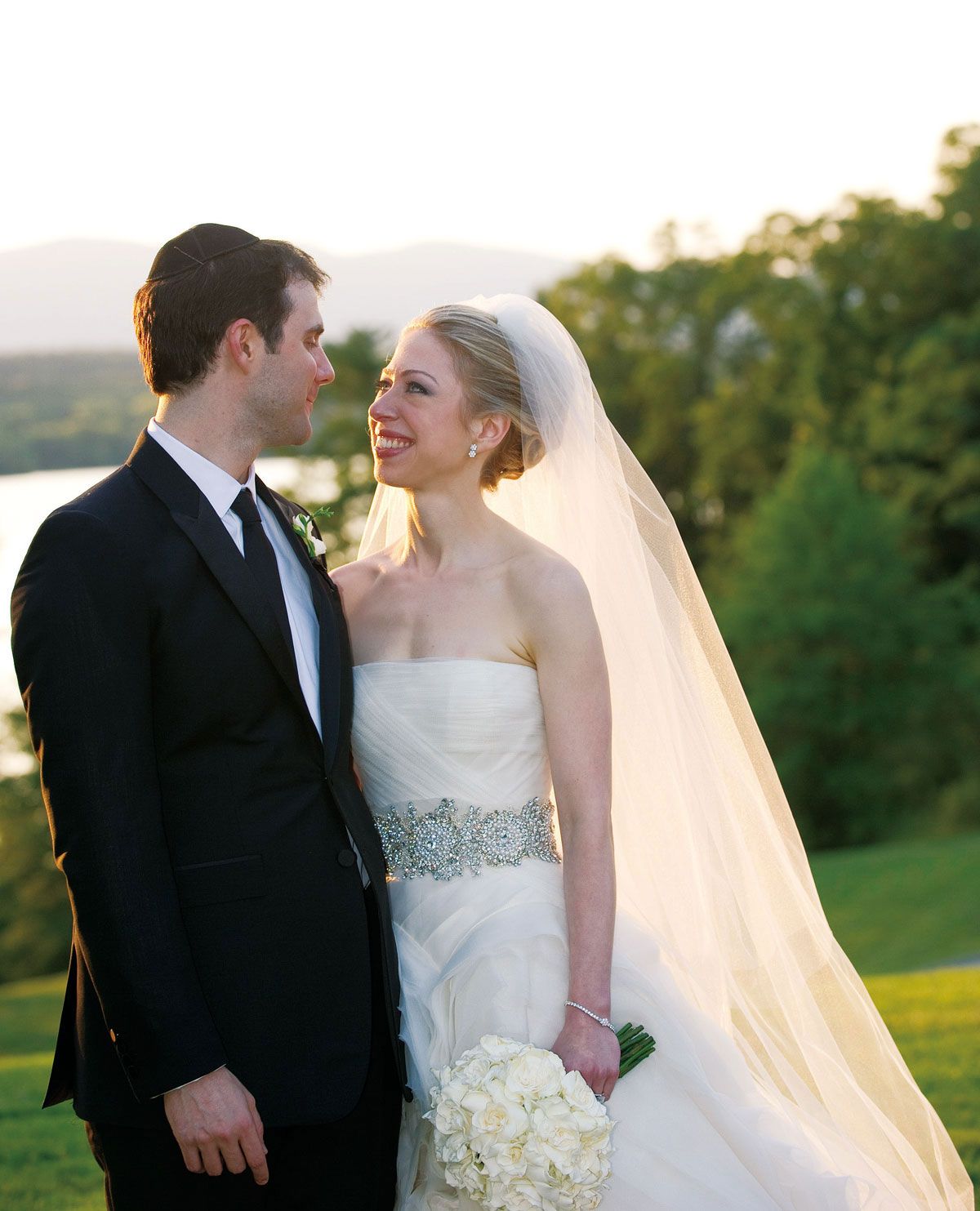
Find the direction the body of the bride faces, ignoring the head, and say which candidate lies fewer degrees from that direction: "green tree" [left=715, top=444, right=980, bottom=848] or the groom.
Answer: the groom

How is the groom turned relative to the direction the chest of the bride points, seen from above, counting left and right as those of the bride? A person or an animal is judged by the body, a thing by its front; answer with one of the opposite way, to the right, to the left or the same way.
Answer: to the left

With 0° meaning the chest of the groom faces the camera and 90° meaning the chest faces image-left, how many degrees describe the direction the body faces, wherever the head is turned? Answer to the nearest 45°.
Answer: approximately 315°

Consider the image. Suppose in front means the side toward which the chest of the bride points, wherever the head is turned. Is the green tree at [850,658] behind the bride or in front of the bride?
behind

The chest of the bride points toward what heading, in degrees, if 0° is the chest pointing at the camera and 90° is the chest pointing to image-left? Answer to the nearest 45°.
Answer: approximately 45°

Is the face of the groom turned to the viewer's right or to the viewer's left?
to the viewer's right

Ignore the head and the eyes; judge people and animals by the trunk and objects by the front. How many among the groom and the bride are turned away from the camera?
0
